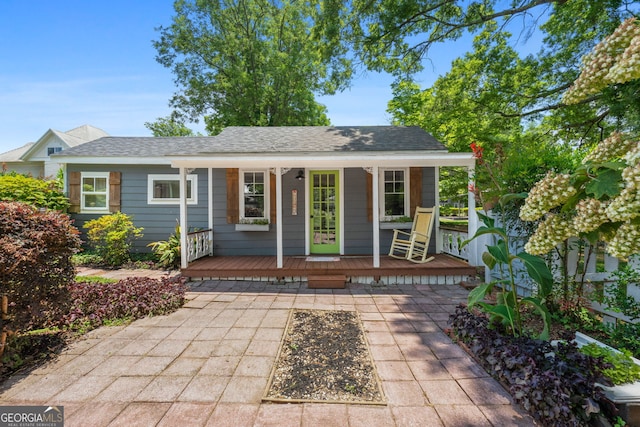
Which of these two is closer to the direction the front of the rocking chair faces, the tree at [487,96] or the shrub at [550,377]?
the shrub

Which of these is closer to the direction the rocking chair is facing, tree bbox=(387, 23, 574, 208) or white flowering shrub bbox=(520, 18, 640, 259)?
the white flowering shrub

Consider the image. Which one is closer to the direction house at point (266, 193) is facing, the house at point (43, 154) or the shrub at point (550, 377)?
the shrub

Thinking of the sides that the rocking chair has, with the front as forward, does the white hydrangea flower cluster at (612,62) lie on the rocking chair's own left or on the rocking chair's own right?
on the rocking chair's own left

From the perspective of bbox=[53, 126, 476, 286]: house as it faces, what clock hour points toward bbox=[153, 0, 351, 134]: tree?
The tree is roughly at 6 o'clock from the house.

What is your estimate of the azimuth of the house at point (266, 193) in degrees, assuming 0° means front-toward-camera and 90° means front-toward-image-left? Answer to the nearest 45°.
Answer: approximately 0°

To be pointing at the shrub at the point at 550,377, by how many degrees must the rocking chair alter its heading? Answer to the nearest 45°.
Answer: approximately 45° to its left

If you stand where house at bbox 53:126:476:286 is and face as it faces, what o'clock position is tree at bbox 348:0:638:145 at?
The tree is roughly at 9 o'clock from the house.

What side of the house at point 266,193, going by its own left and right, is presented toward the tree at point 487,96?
left

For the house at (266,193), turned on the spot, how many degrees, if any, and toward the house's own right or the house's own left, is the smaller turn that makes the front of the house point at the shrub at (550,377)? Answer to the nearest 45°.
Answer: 0° — it already faces it
